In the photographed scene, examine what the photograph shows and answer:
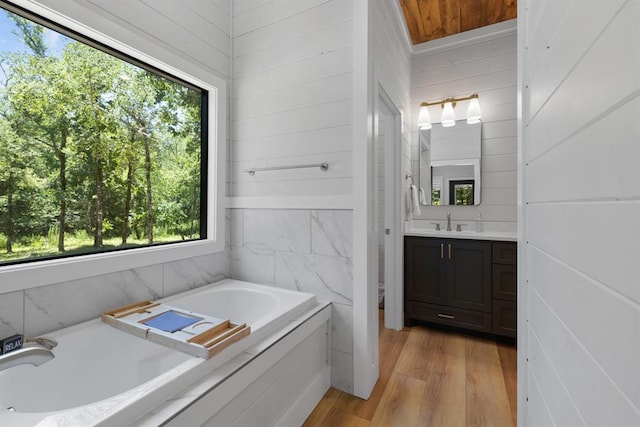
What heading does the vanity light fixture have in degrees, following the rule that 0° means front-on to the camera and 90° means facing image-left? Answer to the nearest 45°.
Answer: approximately 0°

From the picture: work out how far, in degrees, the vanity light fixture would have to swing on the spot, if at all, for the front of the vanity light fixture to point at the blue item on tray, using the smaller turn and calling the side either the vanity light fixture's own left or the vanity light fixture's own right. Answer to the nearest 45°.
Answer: approximately 45° to the vanity light fixture's own right

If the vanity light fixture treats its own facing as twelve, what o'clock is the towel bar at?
The towel bar is roughly at 1 o'clock from the vanity light fixture.

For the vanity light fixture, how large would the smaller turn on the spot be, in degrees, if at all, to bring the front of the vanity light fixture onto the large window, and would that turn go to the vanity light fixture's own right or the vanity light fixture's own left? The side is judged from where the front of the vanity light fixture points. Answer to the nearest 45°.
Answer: approximately 45° to the vanity light fixture's own right

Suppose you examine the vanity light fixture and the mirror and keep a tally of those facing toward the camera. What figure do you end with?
2

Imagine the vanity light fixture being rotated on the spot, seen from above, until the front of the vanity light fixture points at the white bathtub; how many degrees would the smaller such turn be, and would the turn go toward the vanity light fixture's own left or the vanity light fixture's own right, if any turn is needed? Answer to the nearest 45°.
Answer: approximately 45° to the vanity light fixture's own right

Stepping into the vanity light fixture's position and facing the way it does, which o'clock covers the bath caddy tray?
The bath caddy tray is roughly at 1 o'clock from the vanity light fixture.

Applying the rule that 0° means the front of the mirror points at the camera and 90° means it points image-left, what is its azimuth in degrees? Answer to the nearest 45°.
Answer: approximately 0°
